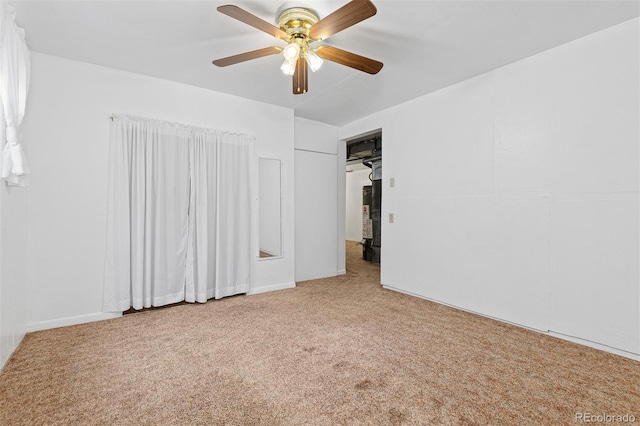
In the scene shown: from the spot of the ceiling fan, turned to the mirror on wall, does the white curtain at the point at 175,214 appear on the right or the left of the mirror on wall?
left

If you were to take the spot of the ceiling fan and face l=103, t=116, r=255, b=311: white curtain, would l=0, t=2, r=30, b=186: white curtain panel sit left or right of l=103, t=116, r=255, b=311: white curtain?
left

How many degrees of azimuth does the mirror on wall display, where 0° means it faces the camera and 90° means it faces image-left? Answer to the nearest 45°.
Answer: approximately 315°

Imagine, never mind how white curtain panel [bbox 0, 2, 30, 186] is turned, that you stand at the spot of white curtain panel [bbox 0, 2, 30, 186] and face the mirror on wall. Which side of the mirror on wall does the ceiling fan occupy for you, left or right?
right

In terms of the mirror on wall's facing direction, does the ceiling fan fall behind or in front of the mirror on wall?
in front

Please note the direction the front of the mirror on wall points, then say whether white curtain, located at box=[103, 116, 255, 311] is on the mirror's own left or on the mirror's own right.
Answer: on the mirror's own right

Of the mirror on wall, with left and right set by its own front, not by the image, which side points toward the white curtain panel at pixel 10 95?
right
